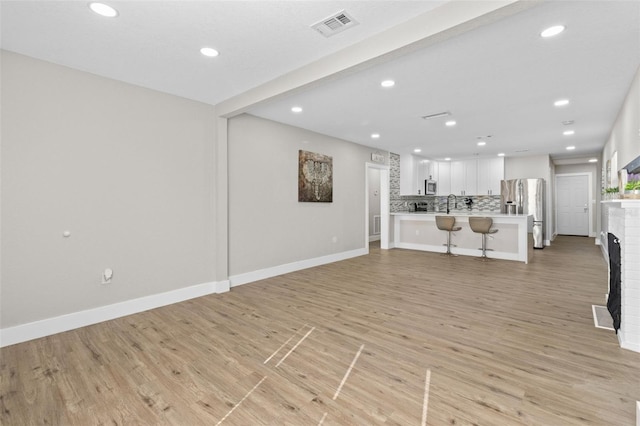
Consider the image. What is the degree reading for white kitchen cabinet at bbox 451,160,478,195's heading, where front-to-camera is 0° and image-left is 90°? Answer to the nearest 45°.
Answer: approximately 0°

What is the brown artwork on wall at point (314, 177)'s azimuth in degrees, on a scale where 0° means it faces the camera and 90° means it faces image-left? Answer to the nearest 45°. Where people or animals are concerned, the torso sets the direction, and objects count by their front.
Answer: approximately 315°

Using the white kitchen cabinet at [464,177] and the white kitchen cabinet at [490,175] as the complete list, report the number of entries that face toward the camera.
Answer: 2

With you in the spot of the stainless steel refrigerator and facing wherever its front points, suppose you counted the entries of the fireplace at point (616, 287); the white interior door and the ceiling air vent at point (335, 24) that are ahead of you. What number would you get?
2

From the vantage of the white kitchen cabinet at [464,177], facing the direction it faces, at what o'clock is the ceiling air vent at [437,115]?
The ceiling air vent is roughly at 12 o'clock from the white kitchen cabinet.

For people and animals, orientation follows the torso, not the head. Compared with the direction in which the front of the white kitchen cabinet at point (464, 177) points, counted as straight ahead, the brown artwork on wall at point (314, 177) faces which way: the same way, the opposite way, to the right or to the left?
to the left

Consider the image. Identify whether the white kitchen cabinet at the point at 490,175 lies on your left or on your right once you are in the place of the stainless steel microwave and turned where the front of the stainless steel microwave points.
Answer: on your left

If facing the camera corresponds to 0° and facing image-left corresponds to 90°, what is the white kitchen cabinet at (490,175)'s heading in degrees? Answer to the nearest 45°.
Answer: approximately 0°

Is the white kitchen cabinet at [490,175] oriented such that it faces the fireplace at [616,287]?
yes

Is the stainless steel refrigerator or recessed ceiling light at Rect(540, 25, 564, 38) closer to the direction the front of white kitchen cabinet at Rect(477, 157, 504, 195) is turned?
the recessed ceiling light
